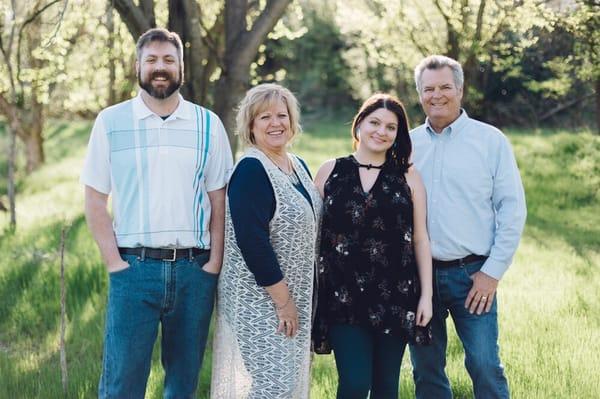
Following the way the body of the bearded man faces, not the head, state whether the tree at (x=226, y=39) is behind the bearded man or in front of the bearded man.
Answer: behind

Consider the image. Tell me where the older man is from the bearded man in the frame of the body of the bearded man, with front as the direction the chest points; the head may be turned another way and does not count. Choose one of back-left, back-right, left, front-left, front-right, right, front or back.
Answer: left

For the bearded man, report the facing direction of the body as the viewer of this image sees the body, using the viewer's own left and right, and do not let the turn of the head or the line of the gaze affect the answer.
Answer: facing the viewer

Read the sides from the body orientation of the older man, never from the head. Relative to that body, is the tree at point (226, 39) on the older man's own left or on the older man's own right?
on the older man's own right

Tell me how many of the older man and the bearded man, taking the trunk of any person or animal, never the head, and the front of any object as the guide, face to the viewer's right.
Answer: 0

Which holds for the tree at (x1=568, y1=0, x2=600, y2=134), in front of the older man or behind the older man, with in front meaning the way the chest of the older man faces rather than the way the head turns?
behind

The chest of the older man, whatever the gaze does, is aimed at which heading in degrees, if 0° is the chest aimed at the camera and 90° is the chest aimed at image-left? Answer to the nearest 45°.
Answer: approximately 45°

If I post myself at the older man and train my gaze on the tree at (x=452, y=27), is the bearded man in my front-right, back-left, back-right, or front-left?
back-left

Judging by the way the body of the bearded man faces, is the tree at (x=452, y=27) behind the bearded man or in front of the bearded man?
behind

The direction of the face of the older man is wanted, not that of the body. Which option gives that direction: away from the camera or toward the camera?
toward the camera
